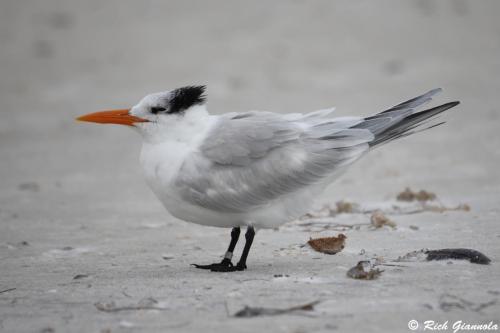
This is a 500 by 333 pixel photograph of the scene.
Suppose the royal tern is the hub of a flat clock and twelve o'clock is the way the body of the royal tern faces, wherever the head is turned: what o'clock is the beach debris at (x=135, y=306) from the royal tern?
The beach debris is roughly at 10 o'clock from the royal tern.

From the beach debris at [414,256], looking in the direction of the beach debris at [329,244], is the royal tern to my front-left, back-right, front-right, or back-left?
front-left

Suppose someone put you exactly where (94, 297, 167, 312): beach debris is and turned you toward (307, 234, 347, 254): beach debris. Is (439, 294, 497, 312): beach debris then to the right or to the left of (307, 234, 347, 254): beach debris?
right

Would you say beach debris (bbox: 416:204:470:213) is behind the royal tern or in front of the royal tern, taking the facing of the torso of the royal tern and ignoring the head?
behind

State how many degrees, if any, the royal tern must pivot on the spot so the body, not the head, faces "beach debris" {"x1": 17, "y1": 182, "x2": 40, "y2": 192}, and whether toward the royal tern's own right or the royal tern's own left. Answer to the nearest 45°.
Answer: approximately 45° to the royal tern's own right

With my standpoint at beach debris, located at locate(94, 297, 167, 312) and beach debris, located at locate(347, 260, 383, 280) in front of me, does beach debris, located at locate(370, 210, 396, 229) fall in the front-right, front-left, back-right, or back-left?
front-left

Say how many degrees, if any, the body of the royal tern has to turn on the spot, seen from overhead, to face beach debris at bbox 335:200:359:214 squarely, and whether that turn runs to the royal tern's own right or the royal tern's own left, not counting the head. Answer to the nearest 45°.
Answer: approximately 135° to the royal tern's own right

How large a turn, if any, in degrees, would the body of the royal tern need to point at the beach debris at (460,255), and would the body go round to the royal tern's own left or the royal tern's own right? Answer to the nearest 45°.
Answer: approximately 180°

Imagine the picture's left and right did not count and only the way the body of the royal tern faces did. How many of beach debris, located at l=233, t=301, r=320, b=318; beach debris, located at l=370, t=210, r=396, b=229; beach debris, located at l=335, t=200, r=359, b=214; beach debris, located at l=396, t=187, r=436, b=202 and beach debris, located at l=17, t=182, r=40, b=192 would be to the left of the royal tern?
1

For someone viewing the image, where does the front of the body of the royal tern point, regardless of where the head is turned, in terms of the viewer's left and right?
facing to the left of the viewer

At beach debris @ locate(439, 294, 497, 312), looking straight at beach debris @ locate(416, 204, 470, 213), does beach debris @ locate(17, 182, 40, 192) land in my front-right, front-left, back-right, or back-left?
front-left

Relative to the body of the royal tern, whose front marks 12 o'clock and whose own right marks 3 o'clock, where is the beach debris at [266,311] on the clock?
The beach debris is roughly at 9 o'clock from the royal tern.
